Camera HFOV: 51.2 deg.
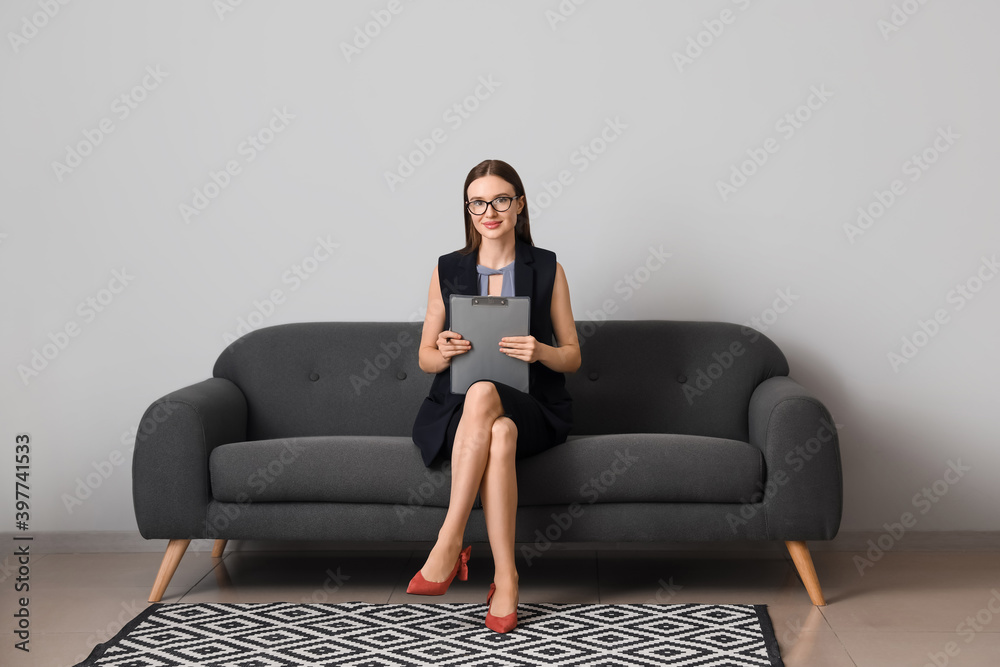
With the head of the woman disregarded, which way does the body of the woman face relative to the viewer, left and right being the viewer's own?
facing the viewer
